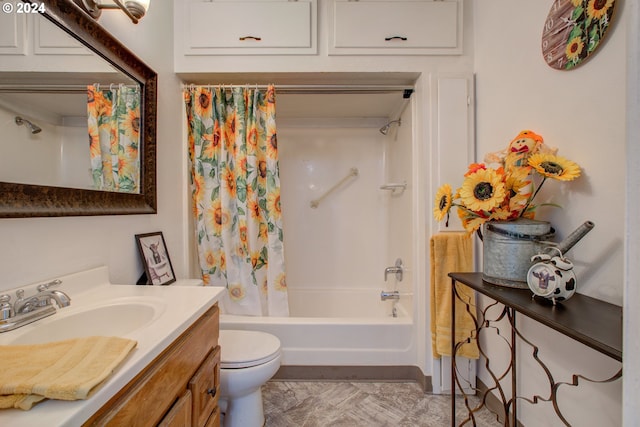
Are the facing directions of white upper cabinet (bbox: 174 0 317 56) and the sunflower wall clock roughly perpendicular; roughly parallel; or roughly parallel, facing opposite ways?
roughly perpendicular

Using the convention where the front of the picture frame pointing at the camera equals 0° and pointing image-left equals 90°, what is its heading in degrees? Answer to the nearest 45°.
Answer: approximately 315°

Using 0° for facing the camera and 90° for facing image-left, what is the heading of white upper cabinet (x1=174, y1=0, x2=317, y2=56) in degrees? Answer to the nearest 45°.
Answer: approximately 0°
